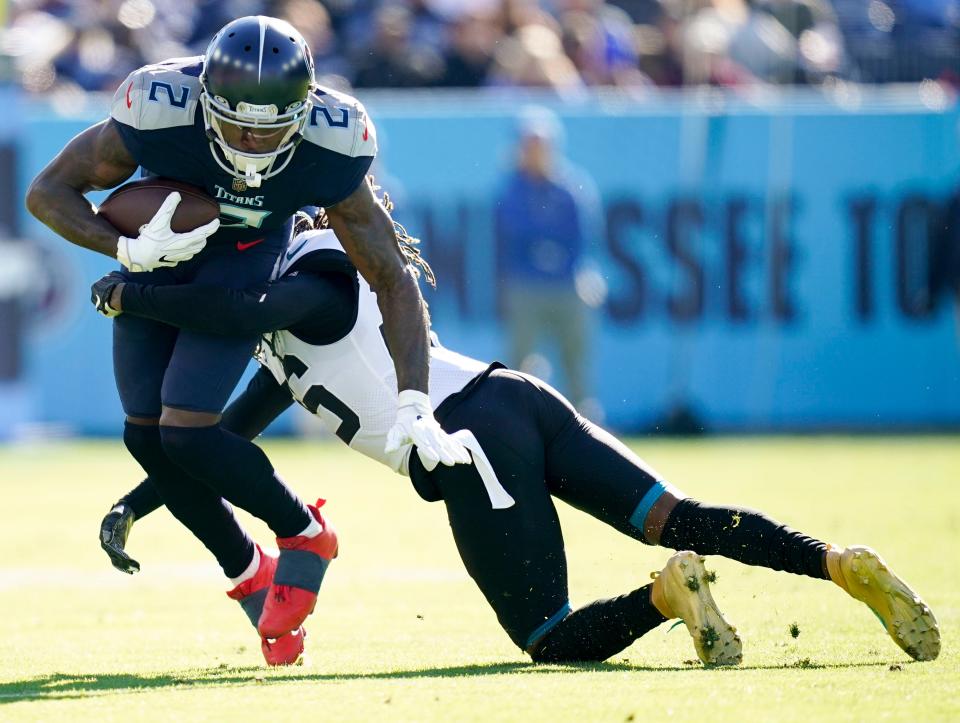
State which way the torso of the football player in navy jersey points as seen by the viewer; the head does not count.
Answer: toward the camera

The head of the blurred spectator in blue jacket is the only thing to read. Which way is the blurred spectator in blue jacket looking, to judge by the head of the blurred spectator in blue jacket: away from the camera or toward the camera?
toward the camera

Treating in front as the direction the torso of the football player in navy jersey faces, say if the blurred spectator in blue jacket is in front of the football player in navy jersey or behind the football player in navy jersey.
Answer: behind

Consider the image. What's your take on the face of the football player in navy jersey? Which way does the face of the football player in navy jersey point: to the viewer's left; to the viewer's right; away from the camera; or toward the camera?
toward the camera
